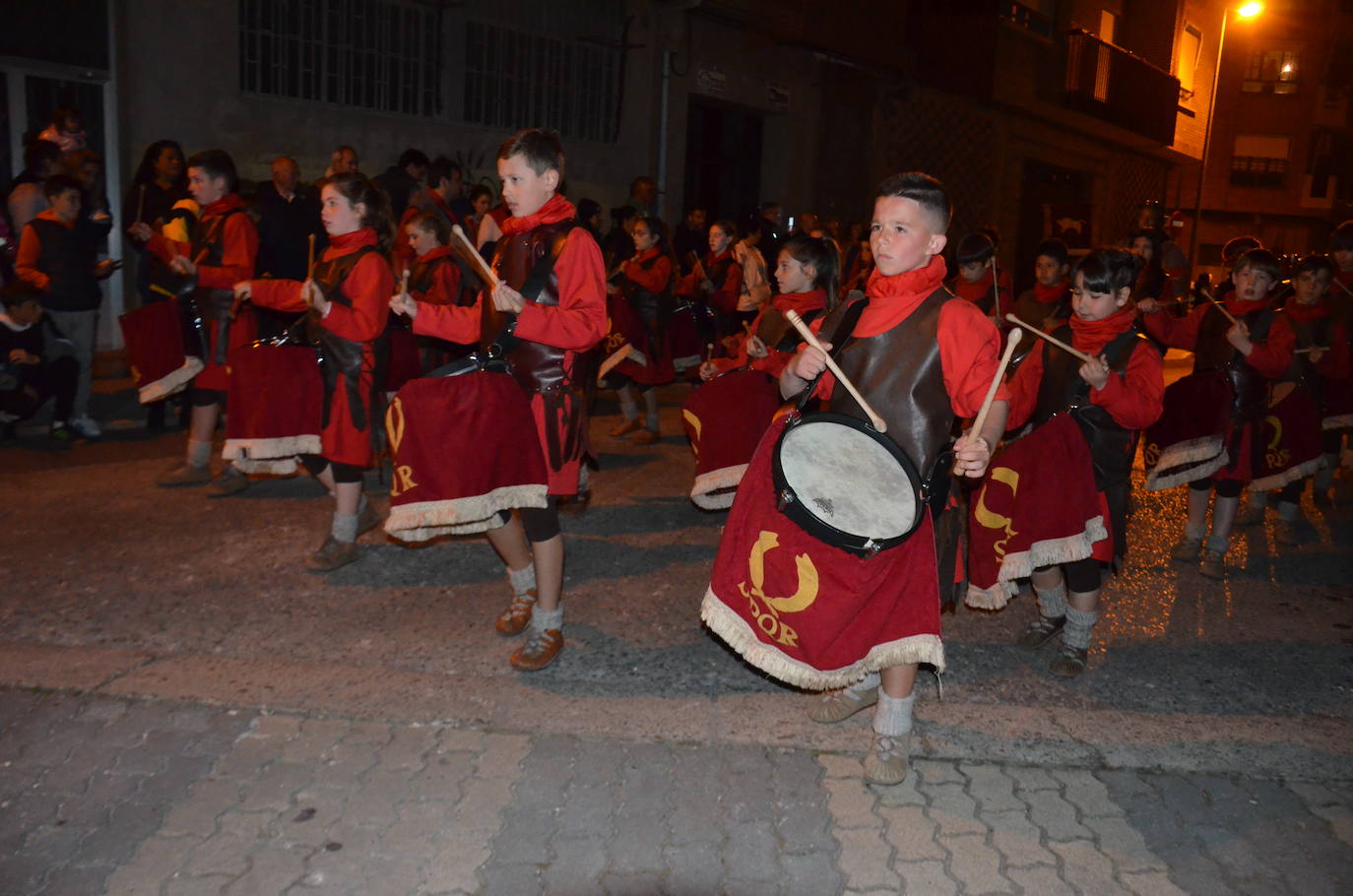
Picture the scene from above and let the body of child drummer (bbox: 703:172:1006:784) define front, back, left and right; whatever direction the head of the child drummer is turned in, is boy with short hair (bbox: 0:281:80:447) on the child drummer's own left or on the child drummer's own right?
on the child drummer's own right

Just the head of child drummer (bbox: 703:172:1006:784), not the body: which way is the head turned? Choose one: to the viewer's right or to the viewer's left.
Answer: to the viewer's left

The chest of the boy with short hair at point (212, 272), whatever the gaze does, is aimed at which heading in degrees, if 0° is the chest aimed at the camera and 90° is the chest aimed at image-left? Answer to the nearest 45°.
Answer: approximately 90°

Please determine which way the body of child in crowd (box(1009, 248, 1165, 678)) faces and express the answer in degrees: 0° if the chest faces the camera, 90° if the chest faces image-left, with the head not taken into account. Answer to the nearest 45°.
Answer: approximately 45°

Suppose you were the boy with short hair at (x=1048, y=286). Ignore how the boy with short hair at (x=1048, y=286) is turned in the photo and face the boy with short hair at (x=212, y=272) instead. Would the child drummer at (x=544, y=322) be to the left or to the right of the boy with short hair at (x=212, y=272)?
left

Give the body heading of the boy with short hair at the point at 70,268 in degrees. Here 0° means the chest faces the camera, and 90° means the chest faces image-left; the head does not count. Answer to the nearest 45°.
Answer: approximately 315°
